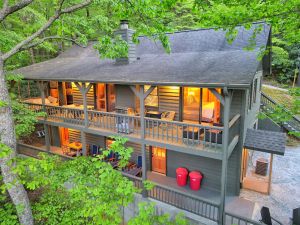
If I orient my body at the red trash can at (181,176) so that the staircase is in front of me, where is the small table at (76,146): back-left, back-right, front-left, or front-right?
back-left
